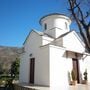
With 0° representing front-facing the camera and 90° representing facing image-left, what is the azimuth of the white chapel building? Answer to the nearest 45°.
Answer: approximately 315°
